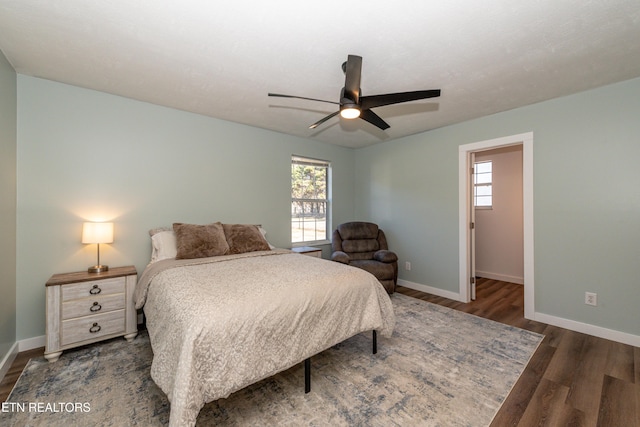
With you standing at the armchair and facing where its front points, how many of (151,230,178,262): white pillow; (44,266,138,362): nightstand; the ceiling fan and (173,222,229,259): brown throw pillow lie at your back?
0

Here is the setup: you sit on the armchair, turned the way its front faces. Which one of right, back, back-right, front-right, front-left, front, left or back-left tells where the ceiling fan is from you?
front

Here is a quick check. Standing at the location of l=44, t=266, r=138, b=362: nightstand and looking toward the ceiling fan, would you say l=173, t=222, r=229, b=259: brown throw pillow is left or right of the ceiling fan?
left

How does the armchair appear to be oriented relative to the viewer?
toward the camera

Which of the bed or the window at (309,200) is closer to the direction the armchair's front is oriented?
the bed

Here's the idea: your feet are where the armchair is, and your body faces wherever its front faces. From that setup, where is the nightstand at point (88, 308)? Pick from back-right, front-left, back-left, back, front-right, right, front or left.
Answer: front-right

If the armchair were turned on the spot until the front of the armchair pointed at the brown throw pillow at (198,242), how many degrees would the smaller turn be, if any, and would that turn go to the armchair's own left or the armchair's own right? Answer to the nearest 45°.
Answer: approximately 45° to the armchair's own right

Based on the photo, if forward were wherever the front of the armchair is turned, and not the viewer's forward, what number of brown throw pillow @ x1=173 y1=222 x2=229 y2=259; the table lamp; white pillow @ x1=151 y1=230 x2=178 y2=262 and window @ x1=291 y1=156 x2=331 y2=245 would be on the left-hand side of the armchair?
0

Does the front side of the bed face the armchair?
no

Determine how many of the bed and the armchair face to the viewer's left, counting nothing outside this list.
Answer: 0

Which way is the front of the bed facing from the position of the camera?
facing the viewer and to the right of the viewer

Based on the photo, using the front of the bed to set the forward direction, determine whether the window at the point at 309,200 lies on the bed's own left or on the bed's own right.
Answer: on the bed's own left

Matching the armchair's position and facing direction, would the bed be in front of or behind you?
in front
